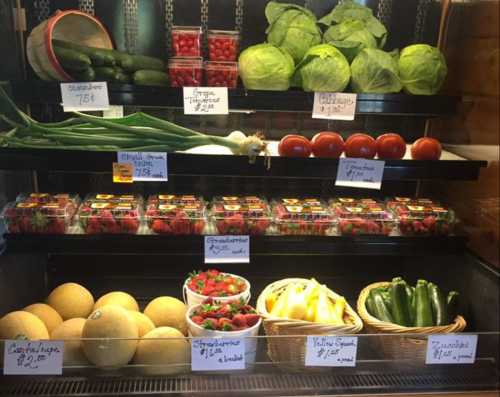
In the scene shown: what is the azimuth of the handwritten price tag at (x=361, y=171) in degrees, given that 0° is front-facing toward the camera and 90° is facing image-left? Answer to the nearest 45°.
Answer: approximately 0°

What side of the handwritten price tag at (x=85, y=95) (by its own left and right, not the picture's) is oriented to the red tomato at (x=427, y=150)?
left

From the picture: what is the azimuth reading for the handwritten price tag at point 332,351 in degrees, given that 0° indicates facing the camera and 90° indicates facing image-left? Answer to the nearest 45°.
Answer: approximately 0°

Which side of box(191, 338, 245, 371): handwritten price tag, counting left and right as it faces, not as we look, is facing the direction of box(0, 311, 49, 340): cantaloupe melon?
right
